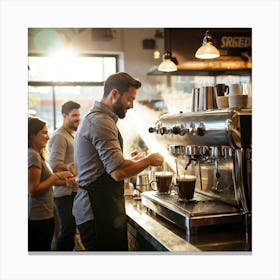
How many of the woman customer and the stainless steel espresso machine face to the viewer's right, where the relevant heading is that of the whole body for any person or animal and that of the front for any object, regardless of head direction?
1

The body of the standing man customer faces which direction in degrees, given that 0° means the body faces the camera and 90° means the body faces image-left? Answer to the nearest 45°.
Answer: approximately 315°

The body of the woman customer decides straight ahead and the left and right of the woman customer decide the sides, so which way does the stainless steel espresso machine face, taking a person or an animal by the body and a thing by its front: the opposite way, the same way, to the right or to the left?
the opposite way

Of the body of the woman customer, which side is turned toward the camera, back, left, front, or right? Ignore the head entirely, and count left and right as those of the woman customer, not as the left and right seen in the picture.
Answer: right

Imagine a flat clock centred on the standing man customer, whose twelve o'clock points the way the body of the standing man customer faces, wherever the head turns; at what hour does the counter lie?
The counter is roughly at 12 o'clock from the standing man customer.

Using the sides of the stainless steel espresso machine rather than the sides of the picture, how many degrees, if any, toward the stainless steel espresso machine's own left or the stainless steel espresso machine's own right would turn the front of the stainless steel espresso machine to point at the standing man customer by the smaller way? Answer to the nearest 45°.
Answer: approximately 45° to the stainless steel espresso machine's own right

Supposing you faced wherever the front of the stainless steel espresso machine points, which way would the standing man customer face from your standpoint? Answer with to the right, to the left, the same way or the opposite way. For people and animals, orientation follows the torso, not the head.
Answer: to the left
